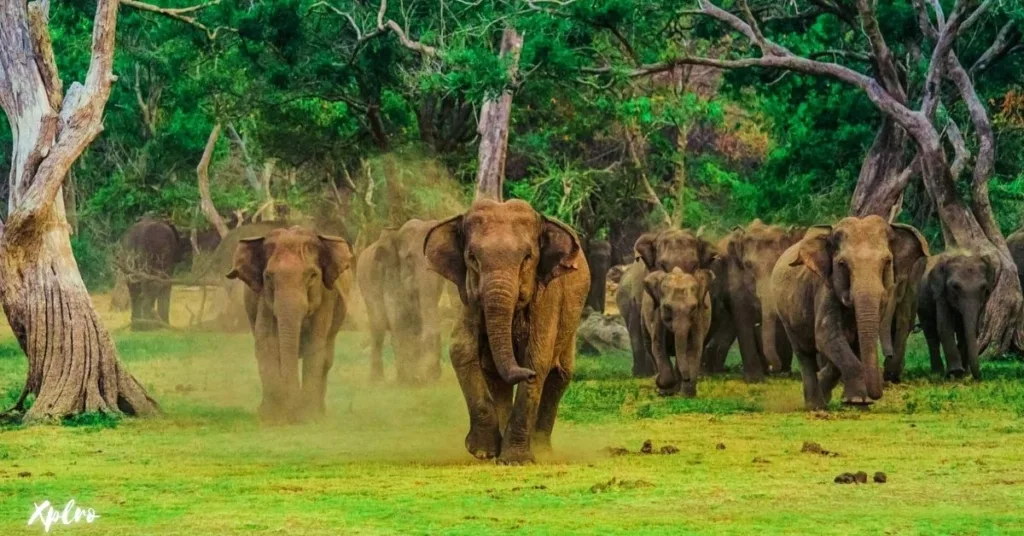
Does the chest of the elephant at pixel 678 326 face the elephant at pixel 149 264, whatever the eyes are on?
no

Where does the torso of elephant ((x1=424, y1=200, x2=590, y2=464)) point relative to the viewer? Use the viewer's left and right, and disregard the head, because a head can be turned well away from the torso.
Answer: facing the viewer

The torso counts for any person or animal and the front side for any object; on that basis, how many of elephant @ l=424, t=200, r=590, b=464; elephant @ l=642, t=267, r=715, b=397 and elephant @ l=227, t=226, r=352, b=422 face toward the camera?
3

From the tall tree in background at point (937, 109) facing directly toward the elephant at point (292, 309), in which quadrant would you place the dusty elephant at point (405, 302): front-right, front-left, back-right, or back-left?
front-right

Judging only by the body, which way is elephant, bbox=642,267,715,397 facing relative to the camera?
toward the camera

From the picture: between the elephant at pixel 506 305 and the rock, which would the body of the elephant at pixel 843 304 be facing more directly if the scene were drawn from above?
the elephant

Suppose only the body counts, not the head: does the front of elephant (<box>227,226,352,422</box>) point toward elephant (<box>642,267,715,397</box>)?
no

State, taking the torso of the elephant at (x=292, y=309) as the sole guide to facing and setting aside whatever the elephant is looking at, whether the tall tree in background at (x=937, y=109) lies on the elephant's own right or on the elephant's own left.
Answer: on the elephant's own left

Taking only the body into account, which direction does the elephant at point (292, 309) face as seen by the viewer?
toward the camera

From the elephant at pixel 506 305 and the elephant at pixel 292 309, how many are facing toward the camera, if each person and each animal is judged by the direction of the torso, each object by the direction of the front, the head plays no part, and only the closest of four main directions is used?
2

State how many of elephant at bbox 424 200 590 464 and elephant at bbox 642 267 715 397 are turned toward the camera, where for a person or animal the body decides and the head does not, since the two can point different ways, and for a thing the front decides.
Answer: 2

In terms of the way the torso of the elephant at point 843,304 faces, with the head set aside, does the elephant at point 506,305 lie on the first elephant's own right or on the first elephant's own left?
on the first elephant's own right
